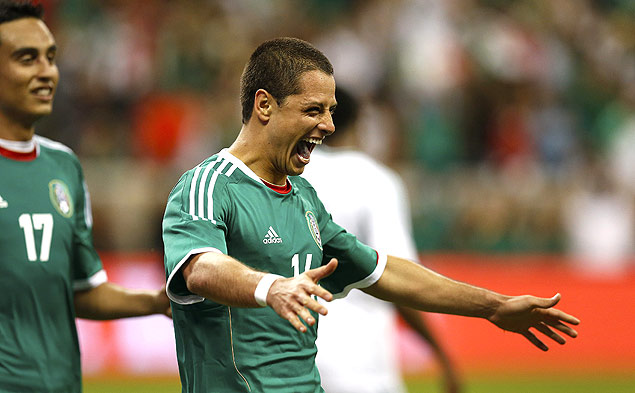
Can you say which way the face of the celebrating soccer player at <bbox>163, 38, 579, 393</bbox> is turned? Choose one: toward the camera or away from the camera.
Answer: toward the camera

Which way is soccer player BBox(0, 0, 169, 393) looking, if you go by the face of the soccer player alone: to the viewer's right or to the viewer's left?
to the viewer's right

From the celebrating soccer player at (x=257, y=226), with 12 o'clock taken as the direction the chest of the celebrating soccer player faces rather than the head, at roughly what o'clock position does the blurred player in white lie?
The blurred player in white is roughly at 8 o'clock from the celebrating soccer player.

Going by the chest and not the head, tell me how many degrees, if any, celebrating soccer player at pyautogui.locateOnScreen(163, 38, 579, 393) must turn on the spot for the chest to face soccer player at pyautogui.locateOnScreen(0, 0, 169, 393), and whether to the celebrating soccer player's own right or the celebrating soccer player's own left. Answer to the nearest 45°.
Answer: approximately 180°

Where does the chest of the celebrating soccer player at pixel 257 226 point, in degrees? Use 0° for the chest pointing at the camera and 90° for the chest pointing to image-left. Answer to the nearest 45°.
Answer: approximately 315°
